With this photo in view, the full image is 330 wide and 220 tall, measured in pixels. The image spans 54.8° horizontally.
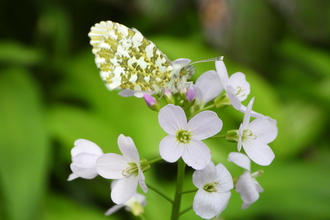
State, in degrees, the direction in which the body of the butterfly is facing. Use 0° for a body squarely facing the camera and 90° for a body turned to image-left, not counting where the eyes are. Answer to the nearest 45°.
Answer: approximately 270°
